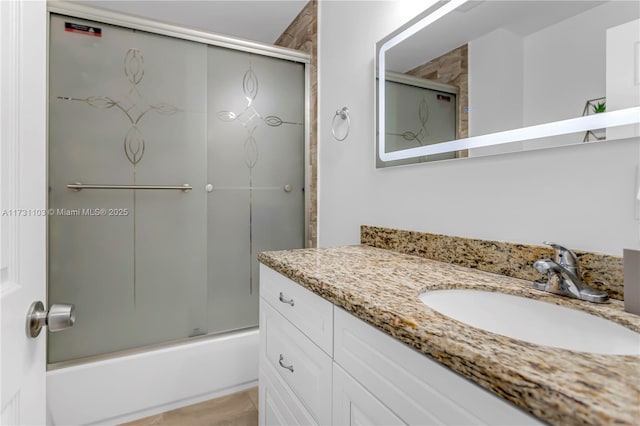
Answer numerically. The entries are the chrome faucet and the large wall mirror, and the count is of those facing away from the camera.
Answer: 0

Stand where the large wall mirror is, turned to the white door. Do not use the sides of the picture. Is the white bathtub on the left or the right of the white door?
right

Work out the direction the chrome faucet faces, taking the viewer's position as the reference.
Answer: facing the viewer and to the left of the viewer

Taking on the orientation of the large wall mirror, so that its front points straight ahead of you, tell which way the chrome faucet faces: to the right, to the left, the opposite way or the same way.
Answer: the same way

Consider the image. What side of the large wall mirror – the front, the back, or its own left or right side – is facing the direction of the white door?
front

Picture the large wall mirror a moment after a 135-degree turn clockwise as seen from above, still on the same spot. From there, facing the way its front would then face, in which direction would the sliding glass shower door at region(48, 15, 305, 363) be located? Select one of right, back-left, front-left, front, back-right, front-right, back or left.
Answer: left

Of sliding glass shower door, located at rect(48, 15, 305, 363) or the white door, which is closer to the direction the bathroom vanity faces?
the white door

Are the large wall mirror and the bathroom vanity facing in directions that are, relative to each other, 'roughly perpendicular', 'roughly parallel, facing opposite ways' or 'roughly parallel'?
roughly parallel

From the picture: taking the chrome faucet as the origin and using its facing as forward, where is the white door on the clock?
The white door is roughly at 12 o'clock from the chrome faucet.
